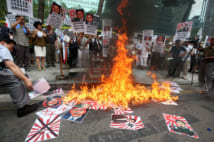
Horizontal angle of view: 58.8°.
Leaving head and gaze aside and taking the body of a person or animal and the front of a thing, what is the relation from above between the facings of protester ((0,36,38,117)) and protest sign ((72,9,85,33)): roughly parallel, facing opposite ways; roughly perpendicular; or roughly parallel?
roughly perpendicular

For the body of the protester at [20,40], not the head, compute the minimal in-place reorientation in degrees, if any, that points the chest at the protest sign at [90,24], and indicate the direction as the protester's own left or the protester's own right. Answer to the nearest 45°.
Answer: approximately 90° to the protester's own left

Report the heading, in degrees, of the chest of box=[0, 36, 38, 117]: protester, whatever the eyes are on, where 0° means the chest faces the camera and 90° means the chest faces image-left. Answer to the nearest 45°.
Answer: approximately 270°

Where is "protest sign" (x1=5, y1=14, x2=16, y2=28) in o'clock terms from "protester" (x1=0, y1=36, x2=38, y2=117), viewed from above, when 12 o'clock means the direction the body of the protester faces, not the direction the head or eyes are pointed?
The protest sign is roughly at 9 o'clock from the protester.

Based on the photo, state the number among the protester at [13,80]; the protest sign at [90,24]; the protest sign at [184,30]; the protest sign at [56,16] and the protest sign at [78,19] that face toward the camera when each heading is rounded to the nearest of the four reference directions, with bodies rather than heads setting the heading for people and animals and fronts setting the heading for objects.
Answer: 4

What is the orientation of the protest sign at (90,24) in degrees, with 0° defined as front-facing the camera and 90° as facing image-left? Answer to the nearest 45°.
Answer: approximately 0°

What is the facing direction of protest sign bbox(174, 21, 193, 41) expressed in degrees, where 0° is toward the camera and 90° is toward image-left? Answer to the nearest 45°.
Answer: approximately 0°
